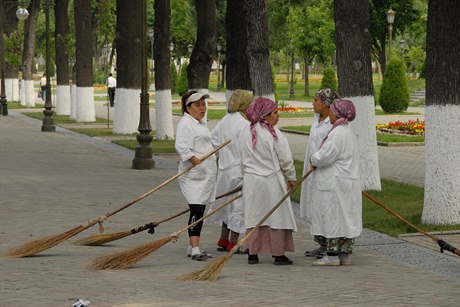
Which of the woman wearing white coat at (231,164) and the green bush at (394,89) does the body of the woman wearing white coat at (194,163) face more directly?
the woman wearing white coat

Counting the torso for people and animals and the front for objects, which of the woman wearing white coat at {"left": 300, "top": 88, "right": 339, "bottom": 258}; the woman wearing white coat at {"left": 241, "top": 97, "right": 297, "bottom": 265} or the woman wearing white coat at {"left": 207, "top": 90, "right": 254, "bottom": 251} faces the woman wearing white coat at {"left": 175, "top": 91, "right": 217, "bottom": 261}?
the woman wearing white coat at {"left": 300, "top": 88, "right": 339, "bottom": 258}

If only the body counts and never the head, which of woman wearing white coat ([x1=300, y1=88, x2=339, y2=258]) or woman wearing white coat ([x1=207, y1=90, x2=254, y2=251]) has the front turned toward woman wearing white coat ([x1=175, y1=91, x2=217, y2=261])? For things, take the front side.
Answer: woman wearing white coat ([x1=300, y1=88, x2=339, y2=258])

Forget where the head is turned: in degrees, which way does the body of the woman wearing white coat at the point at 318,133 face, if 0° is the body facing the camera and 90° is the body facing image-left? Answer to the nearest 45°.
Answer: approximately 90°

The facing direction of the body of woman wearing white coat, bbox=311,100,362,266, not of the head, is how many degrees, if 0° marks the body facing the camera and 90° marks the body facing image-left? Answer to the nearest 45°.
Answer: approximately 90°

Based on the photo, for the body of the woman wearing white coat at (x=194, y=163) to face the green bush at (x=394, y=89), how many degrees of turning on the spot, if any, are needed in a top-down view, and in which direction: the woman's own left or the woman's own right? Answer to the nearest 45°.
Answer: approximately 135° to the woman's own left

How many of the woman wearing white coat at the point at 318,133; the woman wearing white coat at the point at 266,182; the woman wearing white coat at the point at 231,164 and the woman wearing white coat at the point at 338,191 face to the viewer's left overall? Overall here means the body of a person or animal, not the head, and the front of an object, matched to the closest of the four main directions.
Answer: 2

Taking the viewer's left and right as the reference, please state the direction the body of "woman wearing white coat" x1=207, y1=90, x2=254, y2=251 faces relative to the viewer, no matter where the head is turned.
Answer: facing away from the viewer and to the right of the viewer

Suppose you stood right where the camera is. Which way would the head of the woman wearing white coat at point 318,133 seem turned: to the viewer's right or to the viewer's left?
to the viewer's left

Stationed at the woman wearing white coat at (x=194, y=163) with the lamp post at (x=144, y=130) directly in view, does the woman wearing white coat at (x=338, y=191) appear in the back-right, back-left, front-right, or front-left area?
back-right

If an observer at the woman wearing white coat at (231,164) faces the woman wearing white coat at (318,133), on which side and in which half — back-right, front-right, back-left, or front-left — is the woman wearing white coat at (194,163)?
back-right
